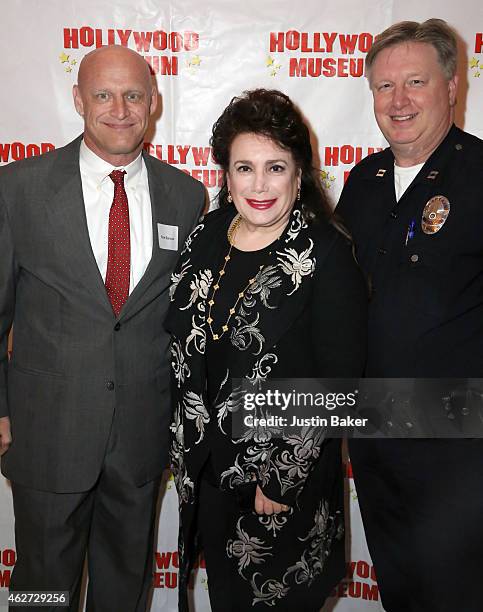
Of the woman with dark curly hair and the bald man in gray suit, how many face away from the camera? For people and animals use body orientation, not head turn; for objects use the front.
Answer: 0

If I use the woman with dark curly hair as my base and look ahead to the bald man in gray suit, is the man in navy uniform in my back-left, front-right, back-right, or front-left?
back-right

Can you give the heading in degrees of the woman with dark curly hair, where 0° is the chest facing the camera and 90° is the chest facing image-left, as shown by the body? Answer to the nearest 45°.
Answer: approximately 45°

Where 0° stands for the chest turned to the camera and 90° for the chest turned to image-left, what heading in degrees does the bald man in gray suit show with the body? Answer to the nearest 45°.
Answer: approximately 0°

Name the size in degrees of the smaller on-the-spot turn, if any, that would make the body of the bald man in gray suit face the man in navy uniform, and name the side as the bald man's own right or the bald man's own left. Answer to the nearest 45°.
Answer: approximately 90° to the bald man's own left
